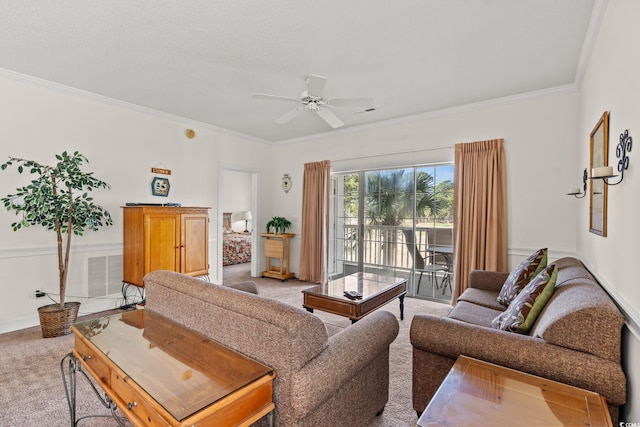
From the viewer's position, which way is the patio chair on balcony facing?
facing to the right of the viewer

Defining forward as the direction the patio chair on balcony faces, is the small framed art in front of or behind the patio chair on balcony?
behind

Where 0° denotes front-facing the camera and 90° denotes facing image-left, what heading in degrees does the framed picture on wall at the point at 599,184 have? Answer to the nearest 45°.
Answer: approximately 90°

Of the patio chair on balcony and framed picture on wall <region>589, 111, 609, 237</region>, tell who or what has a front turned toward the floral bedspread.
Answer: the framed picture on wall

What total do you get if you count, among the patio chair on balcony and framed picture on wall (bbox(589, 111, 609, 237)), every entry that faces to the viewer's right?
1

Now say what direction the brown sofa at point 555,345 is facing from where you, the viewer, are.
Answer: facing to the left of the viewer

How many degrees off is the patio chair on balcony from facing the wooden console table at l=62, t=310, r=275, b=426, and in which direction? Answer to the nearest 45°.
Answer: approximately 90° to its right

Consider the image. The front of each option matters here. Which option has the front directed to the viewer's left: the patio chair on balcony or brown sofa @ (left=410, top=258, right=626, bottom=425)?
the brown sofa

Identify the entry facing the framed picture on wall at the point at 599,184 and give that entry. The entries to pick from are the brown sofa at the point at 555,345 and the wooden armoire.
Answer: the wooden armoire

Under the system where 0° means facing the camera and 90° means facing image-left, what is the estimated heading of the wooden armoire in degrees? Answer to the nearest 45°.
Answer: approximately 315°
